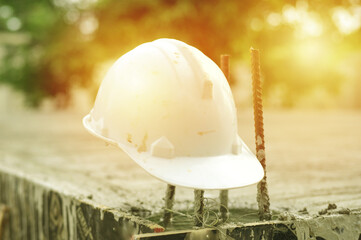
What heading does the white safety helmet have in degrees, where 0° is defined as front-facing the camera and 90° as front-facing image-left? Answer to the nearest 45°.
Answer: approximately 315°
